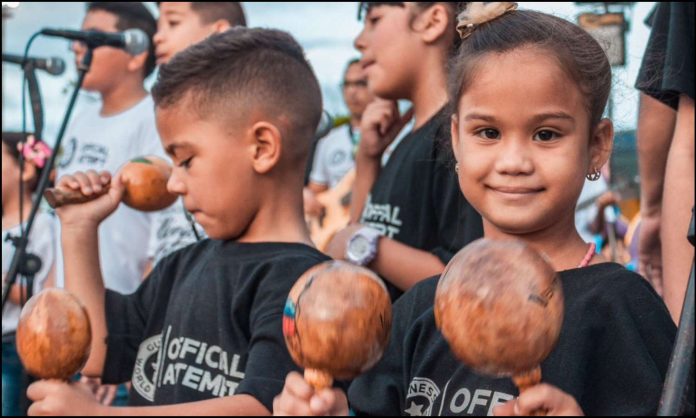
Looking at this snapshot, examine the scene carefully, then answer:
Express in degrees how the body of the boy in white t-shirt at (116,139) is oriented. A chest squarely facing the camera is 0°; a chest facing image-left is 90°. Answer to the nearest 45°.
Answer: approximately 45°

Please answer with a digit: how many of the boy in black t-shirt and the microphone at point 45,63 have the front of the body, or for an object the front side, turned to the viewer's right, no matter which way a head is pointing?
1

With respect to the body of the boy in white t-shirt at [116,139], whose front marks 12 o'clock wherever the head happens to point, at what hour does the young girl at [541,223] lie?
The young girl is roughly at 10 o'clock from the boy in white t-shirt.

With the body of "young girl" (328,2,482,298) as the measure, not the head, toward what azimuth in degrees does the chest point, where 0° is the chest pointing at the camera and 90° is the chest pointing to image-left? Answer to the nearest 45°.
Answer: approximately 45°

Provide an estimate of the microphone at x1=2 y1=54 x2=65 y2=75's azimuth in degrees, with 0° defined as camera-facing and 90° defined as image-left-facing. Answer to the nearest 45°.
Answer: approximately 270°

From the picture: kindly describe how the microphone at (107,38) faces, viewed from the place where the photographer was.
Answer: facing to the right of the viewer

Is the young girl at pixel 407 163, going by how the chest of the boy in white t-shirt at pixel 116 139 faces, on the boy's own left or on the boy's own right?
on the boy's own left
